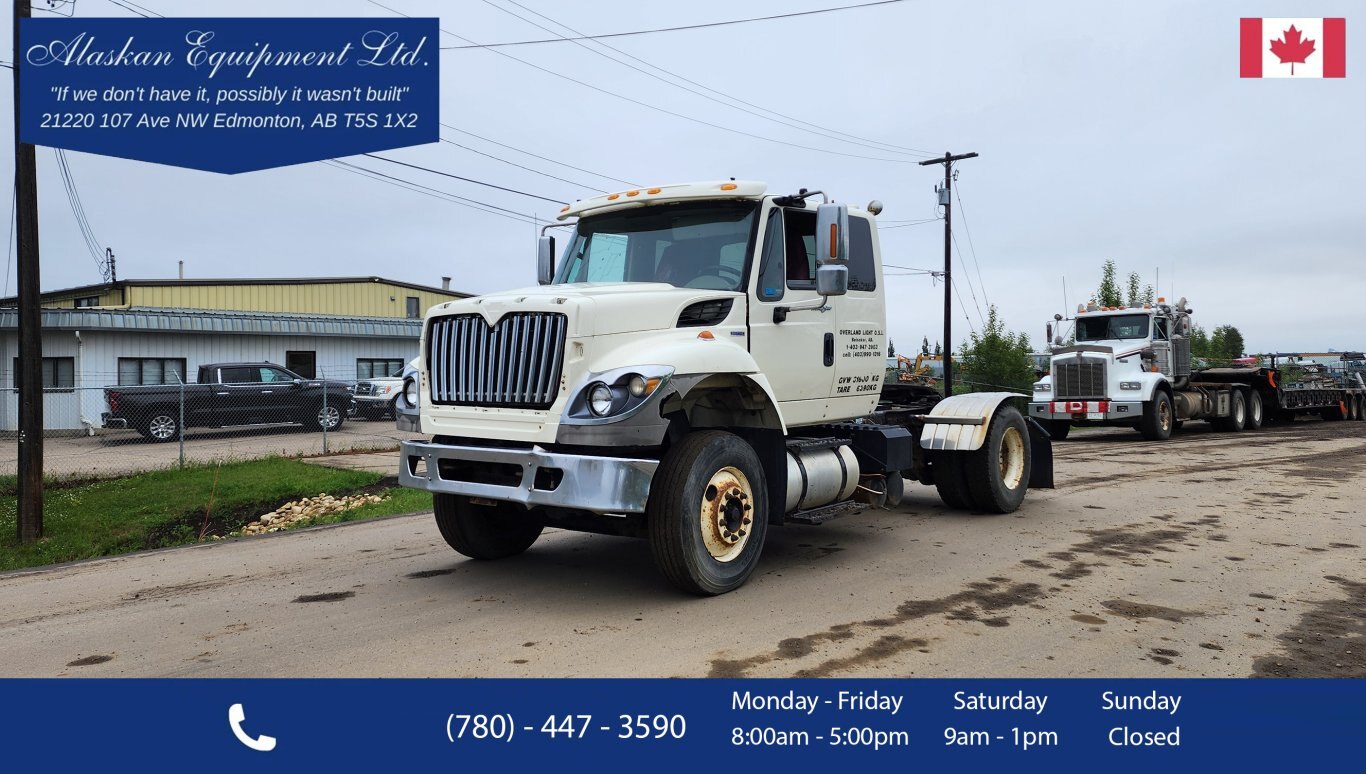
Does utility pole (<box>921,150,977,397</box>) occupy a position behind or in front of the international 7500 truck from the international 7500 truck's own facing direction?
behind

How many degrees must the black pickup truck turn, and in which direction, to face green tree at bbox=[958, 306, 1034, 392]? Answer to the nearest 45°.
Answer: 0° — it already faces it

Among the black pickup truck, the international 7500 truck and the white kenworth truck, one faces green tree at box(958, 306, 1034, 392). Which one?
the black pickup truck

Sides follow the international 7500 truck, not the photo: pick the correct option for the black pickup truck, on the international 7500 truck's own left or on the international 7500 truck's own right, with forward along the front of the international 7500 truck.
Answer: on the international 7500 truck's own right

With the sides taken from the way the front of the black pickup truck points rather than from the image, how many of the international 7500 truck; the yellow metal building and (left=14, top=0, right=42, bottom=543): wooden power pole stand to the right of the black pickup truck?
2

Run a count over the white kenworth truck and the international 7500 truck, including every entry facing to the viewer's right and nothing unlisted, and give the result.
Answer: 0

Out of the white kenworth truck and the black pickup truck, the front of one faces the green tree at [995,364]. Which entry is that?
the black pickup truck

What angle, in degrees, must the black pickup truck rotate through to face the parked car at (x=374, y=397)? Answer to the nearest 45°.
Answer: approximately 45° to its left

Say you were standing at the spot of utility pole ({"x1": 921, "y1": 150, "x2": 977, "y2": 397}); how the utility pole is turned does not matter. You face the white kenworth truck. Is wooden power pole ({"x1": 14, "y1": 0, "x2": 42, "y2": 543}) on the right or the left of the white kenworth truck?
right

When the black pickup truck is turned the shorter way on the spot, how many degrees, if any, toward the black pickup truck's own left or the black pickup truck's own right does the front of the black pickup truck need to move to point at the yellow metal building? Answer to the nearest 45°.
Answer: approximately 90° to the black pickup truck's own left

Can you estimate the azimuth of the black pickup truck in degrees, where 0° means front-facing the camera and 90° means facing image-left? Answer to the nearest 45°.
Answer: approximately 270°

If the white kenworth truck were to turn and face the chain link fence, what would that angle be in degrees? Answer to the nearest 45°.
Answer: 0° — it already faces it

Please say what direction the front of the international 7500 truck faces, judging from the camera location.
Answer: facing the viewer and to the left of the viewer

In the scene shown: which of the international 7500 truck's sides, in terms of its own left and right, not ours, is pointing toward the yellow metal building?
right
